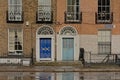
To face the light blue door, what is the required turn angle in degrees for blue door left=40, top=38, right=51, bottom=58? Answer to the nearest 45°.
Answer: approximately 90° to its left

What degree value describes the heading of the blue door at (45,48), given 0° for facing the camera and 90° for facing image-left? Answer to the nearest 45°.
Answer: approximately 0°
